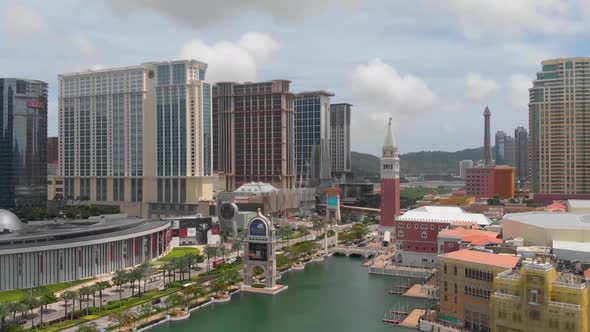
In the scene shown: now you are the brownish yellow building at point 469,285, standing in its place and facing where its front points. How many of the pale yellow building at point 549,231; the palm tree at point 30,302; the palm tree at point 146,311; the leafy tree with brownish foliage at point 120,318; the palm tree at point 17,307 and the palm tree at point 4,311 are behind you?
1

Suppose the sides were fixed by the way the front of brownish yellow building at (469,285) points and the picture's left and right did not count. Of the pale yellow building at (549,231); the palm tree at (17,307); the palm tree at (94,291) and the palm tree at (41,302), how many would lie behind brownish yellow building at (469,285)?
1

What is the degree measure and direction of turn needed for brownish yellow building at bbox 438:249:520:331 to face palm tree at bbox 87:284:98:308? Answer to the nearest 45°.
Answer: approximately 45° to its right

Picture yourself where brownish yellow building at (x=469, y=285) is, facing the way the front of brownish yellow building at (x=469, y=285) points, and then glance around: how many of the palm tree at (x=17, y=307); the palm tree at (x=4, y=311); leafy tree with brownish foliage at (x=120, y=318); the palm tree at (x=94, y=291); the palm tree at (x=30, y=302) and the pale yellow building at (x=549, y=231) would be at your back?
1

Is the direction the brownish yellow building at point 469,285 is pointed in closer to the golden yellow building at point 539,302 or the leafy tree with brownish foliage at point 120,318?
the leafy tree with brownish foliage

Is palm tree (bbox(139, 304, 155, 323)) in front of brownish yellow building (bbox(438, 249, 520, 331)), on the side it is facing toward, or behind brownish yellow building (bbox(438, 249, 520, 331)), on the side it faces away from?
in front

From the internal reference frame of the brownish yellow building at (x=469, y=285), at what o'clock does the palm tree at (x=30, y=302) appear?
The palm tree is roughly at 1 o'clock from the brownish yellow building.

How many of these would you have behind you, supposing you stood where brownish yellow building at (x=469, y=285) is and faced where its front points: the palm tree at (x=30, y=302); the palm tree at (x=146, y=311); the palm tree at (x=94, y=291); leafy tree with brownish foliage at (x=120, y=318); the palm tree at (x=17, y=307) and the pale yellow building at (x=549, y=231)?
1

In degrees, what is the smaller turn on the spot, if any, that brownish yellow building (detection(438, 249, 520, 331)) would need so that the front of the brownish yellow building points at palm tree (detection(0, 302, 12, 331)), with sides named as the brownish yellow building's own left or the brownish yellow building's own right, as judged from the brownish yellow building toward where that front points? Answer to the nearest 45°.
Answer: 0° — it already faces it

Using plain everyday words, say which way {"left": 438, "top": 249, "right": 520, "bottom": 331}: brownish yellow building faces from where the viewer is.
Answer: facing the viewer and to the left of the viewer

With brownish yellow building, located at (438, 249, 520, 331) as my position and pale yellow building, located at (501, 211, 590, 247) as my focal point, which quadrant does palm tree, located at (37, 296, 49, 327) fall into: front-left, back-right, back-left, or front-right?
back-left

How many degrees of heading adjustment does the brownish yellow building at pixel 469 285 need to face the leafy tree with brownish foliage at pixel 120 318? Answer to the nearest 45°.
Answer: approximately 45° to its right

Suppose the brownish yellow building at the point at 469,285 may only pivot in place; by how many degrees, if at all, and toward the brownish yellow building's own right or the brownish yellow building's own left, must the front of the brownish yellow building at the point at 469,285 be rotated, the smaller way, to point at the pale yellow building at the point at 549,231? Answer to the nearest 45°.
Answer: approximately 180°

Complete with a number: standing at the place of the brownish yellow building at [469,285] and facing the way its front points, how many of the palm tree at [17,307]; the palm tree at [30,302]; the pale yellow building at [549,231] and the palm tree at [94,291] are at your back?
1

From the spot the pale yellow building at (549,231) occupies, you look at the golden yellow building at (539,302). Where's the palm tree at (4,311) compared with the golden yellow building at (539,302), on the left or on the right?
right
